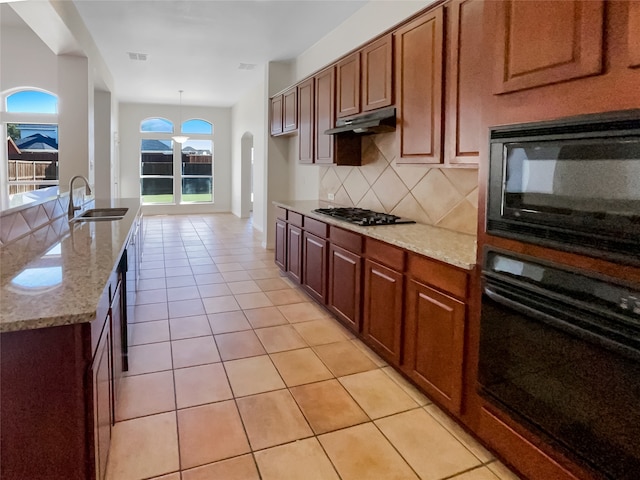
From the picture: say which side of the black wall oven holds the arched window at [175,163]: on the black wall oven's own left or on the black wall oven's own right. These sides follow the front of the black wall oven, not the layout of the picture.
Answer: on the black wall oven's own right

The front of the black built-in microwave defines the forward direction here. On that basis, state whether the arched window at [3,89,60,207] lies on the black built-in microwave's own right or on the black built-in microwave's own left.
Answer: on the black built-in microwave's own right

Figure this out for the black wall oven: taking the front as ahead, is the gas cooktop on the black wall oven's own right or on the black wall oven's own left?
on the black wall oven's own right

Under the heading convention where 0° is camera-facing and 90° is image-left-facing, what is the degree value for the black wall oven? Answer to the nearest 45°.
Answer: approximately 45°

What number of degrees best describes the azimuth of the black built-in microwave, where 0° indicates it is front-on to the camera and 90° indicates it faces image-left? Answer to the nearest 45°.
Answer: approximately 45°

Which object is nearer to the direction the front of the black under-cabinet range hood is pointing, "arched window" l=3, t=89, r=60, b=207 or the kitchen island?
the kitchen island

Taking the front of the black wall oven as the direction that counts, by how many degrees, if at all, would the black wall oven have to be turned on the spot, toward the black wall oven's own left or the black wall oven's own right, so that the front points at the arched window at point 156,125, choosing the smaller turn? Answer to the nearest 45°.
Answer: approximately 90° to the black wall oven's own right
